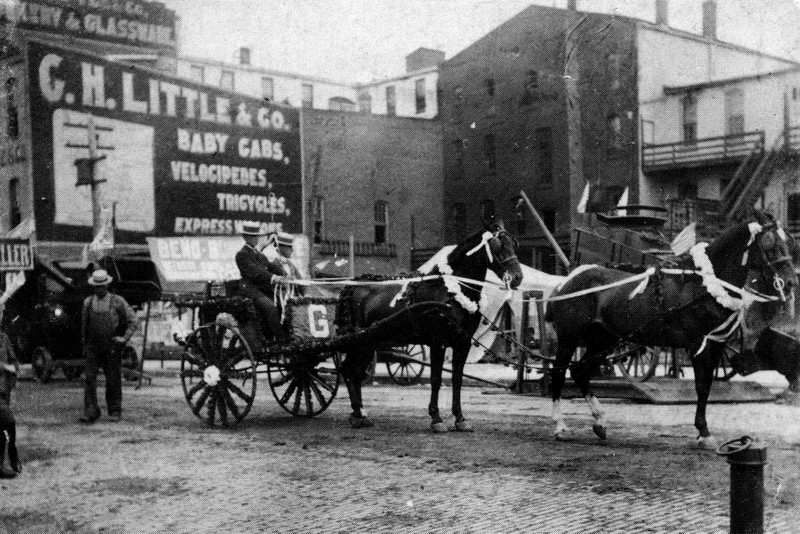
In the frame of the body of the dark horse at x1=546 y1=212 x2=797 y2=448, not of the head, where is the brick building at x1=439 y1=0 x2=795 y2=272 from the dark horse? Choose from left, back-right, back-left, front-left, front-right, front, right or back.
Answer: left

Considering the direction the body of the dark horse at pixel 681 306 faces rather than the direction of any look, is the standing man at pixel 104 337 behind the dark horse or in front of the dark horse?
behind

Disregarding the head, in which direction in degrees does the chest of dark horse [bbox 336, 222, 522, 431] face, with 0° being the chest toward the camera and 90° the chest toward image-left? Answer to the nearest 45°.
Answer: approximately 270°

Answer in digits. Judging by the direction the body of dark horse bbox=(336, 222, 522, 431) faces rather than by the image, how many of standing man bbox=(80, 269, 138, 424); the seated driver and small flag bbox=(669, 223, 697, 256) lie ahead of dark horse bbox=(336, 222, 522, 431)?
1

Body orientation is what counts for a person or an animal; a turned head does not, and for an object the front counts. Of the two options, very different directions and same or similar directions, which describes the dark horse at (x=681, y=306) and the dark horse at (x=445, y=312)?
same or similar directions

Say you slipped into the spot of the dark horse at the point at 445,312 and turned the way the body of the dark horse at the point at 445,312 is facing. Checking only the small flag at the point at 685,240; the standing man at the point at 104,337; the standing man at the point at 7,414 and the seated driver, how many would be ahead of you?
1

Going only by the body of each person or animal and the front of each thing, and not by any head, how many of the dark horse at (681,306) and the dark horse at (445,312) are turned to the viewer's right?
2

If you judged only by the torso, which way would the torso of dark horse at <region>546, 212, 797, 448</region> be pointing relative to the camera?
to the viewer's right

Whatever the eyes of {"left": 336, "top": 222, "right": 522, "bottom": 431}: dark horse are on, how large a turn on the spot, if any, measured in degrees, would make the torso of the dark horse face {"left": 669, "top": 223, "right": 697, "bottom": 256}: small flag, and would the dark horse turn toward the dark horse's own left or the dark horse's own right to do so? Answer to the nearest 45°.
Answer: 0° — it already faces it

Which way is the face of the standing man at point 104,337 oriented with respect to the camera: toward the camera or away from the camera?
toward the camera

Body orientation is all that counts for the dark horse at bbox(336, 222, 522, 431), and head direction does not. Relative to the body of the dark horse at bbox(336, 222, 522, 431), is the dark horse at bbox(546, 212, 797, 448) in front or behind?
in front

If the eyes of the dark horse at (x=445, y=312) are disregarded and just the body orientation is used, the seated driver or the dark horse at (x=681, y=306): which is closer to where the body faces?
the dark horse

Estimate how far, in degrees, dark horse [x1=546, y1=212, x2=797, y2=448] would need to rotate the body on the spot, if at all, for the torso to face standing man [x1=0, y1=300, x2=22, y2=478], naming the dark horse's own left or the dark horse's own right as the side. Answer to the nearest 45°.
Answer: approximately 135° to the dark horse's own right

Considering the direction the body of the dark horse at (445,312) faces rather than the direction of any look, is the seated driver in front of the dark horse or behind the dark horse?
behind
